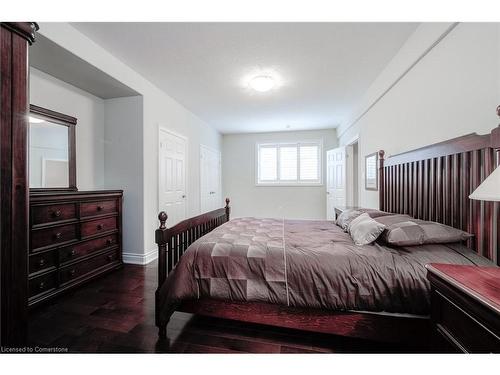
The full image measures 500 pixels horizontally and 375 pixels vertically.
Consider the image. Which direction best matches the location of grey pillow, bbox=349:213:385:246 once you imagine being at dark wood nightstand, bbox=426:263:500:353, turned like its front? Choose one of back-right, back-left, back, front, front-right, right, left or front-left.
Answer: right

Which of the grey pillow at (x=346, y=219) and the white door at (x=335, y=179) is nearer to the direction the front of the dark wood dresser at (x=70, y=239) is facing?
the grey pillow

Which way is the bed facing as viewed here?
to the viewer's left

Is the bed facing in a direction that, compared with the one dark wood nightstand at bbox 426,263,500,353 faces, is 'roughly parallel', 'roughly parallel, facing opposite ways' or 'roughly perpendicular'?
roughly parallel

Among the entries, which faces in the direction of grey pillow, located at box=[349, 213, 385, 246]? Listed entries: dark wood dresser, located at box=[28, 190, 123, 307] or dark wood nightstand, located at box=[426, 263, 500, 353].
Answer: dark wood dresser, located at box=[28, 190, 123, 307]

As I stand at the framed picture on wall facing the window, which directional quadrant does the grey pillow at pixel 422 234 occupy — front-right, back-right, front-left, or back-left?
back-left

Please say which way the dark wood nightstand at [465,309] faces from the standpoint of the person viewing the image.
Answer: facing the viewer and to the left of the viewer

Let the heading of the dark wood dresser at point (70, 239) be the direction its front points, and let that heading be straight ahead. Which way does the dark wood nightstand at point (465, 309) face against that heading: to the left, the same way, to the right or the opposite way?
the opposite way

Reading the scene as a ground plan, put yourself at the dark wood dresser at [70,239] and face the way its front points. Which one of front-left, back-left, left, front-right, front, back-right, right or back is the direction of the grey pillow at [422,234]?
front

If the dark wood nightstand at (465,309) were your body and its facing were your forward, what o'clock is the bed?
The bed is roughly at 2 o'clock from the dark wood nightstand.

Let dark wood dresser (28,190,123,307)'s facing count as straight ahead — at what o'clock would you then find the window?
The window is roughly at 10 o'clock from the dark wood dresser.

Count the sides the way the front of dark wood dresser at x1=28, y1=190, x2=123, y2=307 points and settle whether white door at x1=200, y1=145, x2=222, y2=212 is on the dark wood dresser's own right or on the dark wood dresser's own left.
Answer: on the dark wood dresser's own left

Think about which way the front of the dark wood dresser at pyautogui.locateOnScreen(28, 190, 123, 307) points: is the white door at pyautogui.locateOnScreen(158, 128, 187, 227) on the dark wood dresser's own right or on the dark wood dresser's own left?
on the dark wood dresser's own left

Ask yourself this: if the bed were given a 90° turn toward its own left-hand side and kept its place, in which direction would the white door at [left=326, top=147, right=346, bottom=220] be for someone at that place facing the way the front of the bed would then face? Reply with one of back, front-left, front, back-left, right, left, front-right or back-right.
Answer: back

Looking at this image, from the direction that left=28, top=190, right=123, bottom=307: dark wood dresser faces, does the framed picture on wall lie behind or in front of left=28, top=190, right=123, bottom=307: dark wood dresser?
in front

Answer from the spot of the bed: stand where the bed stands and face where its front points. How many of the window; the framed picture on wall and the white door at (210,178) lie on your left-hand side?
0

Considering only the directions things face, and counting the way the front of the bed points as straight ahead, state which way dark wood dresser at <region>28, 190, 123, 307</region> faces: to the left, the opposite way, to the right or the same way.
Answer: the opposite way

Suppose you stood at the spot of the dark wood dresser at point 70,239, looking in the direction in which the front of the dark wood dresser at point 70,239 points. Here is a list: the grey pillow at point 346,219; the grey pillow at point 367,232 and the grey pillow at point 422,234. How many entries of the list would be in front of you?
3

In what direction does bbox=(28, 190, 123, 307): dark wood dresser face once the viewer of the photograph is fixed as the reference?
facing the viewer and to the right of the viewer

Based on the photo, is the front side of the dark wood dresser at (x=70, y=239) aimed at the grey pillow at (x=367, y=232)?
yes
